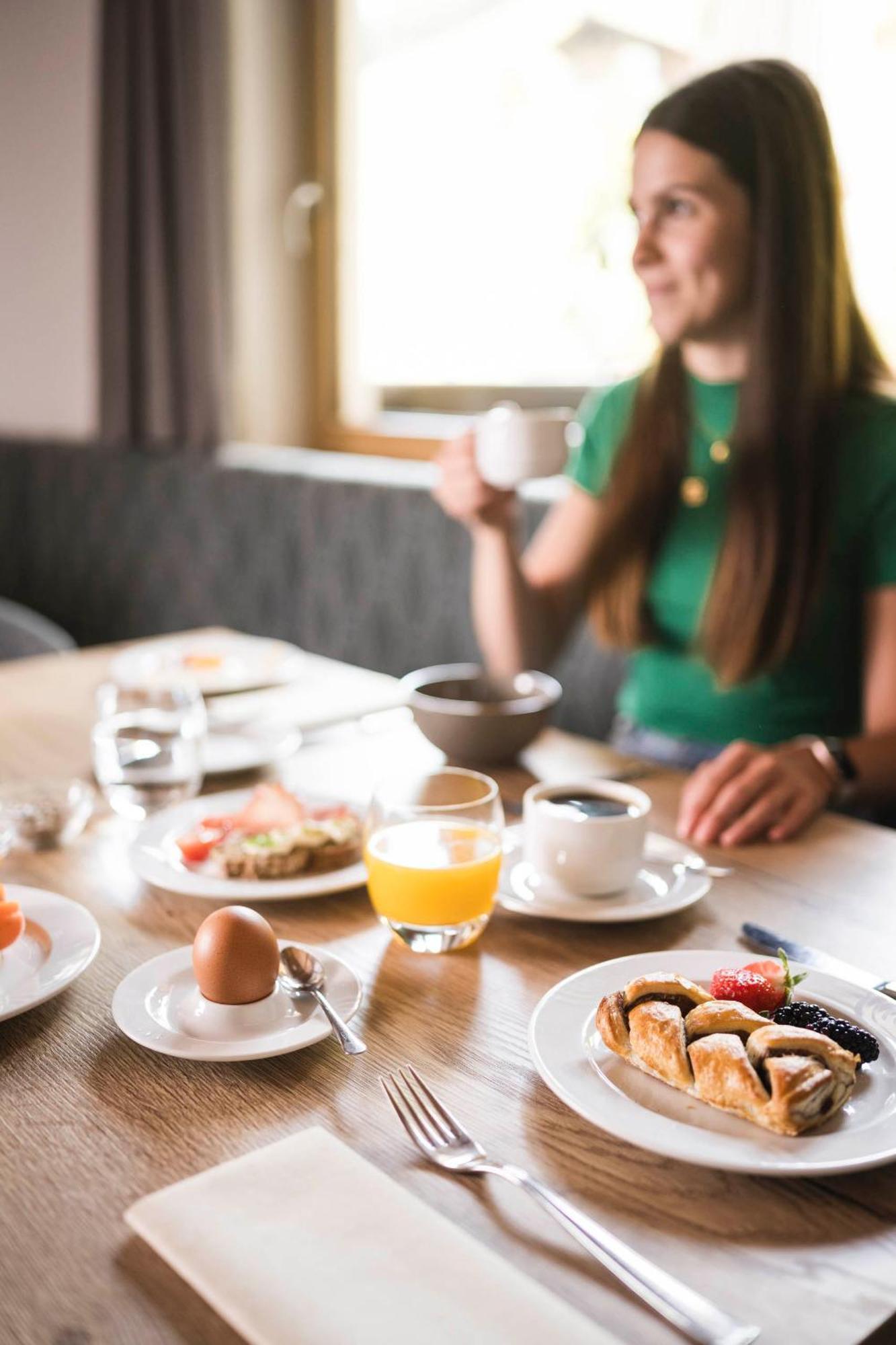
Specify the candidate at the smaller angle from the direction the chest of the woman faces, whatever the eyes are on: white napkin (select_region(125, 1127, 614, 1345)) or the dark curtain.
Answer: the white napkin

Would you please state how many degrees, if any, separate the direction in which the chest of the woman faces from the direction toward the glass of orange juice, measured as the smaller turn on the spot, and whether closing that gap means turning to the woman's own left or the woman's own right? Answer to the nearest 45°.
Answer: approximately 45° to the woman's own left

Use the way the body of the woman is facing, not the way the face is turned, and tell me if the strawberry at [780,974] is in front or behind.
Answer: in front

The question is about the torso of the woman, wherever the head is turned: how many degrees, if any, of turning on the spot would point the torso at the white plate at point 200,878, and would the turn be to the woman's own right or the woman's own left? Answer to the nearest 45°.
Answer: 0° — they already face it

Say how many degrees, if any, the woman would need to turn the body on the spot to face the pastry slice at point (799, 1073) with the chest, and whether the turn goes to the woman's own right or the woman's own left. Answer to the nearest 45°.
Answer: approximately 45° to the woman's own left

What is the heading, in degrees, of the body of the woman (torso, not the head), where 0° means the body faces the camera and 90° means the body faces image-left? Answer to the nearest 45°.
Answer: approximately 45°

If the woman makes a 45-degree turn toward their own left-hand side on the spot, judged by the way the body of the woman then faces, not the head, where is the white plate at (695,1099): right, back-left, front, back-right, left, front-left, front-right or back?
front

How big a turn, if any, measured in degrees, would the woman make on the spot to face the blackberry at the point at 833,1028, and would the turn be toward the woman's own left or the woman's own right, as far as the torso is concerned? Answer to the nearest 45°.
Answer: approximately 45° to the woman's own left

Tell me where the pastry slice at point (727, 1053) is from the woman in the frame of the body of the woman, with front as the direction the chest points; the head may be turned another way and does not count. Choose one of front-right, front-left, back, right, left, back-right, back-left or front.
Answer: front-left

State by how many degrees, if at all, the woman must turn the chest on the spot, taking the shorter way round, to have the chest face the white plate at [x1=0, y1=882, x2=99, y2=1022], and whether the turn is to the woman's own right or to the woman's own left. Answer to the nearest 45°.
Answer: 0° — they already face it

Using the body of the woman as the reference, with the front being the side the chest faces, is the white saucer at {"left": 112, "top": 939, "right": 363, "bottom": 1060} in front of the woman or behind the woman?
in front
